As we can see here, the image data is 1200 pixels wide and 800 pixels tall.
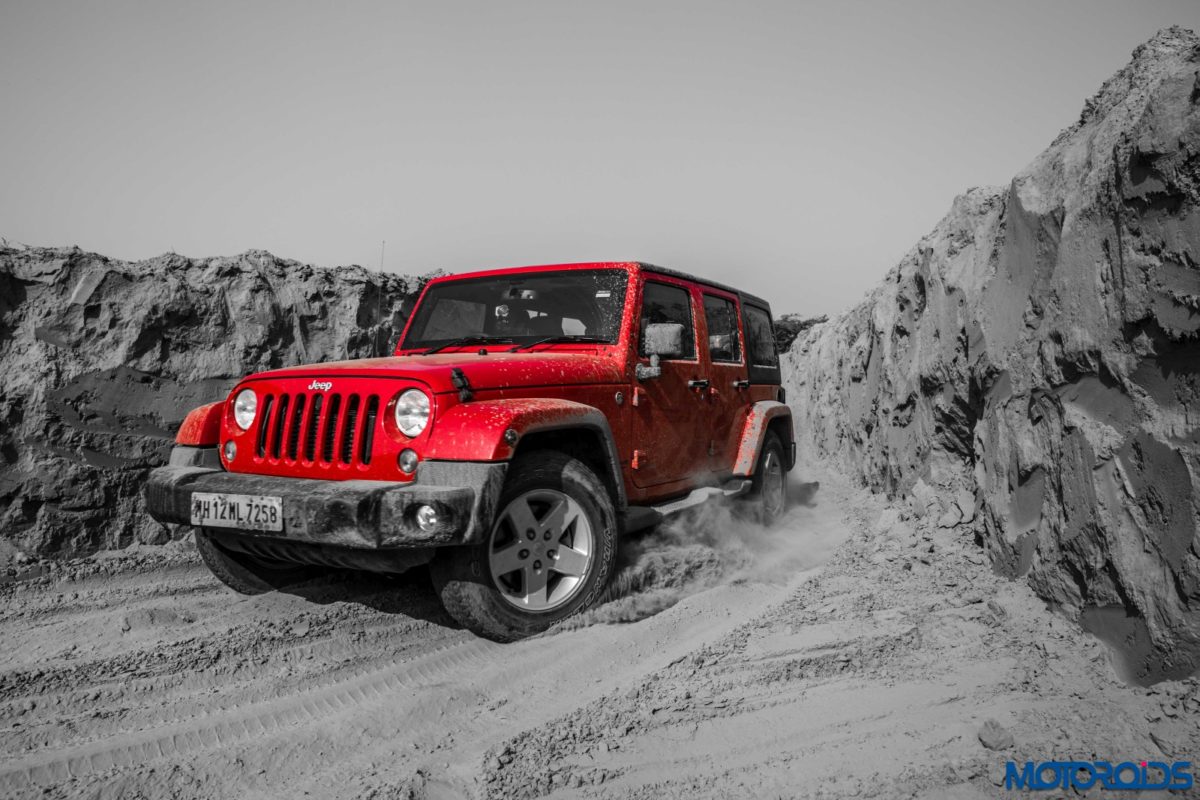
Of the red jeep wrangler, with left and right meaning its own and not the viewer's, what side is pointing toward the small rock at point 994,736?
left

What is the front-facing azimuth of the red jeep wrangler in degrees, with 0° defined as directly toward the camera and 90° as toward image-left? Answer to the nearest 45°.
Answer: approximately 45°
